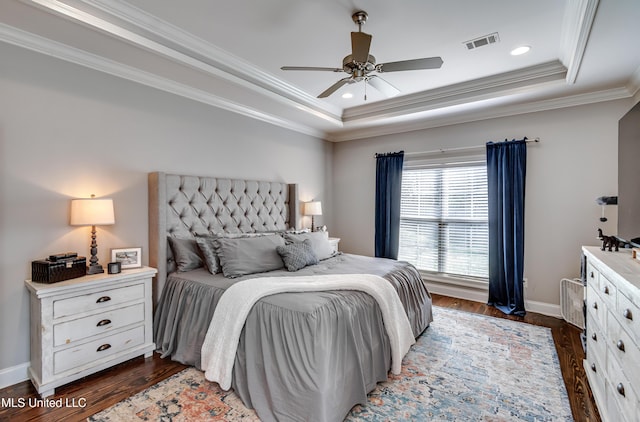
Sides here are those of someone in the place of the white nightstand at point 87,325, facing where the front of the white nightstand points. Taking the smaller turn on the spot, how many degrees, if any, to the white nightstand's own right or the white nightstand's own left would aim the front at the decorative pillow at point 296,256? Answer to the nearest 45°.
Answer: approximately 45° to the white nightstand's own left

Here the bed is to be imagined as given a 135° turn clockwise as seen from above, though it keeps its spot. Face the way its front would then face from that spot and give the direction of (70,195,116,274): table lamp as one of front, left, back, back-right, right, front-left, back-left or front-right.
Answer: front

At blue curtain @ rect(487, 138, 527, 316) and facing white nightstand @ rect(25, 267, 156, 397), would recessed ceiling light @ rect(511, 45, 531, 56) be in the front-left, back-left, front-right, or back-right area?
front-left

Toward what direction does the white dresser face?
to the viewer's left

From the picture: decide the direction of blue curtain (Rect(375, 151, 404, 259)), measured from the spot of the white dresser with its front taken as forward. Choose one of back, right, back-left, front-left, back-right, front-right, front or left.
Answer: front-right

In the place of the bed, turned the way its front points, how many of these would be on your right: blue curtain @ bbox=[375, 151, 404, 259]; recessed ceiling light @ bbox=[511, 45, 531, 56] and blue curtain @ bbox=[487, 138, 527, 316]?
0

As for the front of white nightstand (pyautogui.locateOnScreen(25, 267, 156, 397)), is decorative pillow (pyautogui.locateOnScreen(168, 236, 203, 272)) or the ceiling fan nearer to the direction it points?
the ceiling fan

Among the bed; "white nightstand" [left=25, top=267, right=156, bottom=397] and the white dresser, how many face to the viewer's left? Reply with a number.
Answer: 1

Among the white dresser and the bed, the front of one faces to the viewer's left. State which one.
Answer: the white dresser

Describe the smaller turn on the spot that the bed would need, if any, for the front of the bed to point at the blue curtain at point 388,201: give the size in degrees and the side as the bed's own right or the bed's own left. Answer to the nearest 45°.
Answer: approximately 90° to the bed's own left

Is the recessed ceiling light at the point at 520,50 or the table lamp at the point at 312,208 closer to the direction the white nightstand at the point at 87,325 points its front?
the recessed ceiling light

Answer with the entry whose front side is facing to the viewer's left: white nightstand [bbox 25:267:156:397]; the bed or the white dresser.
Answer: the white dresser

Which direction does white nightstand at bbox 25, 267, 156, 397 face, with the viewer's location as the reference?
facing the viewer and to the right of the viewer

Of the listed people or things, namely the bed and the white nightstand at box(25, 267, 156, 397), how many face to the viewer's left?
0

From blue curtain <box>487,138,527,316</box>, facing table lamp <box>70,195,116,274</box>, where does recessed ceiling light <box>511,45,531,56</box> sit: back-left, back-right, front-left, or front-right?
front-left
